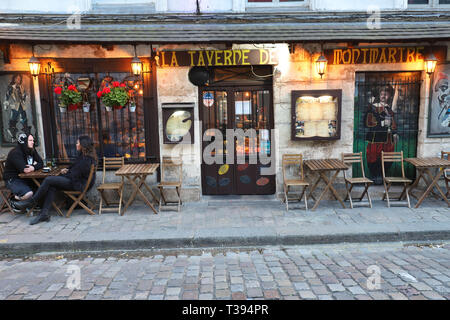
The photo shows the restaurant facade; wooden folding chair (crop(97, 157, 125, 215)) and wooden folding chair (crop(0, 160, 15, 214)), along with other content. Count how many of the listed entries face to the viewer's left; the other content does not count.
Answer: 0

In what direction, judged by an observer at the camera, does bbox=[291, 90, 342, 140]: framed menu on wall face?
facing the viewer

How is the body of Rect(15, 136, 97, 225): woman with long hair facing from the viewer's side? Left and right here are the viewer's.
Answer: facing to the left of the viewer

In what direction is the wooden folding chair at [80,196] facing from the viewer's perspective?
to the viewer's left

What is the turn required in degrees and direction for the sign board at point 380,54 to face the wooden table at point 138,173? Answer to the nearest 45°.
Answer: approximately 45° to its right

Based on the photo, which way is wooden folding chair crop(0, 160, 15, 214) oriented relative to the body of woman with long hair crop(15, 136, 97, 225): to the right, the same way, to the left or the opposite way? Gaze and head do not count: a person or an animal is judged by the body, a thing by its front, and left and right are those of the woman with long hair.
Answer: the opposite way

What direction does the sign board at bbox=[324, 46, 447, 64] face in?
toward the camera

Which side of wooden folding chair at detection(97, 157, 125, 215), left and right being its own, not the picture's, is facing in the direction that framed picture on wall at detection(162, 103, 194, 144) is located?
left

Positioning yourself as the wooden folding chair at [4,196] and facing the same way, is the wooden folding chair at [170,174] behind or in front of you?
in front

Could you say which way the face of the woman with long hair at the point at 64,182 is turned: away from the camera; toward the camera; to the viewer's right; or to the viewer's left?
to the viewer's left

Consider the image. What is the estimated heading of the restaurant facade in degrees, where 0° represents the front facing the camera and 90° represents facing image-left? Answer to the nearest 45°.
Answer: approximately 0°

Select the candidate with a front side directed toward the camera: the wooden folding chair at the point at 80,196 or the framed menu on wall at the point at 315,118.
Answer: the framed menu on wall

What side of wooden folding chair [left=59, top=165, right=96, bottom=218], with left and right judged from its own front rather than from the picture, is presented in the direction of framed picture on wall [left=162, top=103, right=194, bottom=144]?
back

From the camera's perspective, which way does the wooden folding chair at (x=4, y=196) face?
to the viewer's right

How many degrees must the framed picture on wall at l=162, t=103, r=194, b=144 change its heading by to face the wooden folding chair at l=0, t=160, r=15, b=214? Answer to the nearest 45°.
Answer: approximately 90° to its right

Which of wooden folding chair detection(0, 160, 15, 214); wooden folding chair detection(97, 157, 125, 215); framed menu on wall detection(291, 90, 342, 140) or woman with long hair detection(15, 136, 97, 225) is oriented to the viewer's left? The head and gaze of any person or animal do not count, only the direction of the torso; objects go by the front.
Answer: the woman with long hair

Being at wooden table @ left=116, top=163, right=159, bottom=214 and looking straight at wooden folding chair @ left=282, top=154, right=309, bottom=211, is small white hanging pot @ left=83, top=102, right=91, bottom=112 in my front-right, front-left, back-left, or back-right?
back-left
